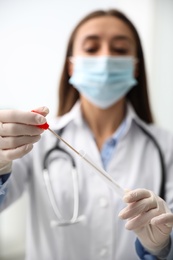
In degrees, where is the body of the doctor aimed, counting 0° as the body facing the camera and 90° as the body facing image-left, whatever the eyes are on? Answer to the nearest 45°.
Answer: approximately 0°
